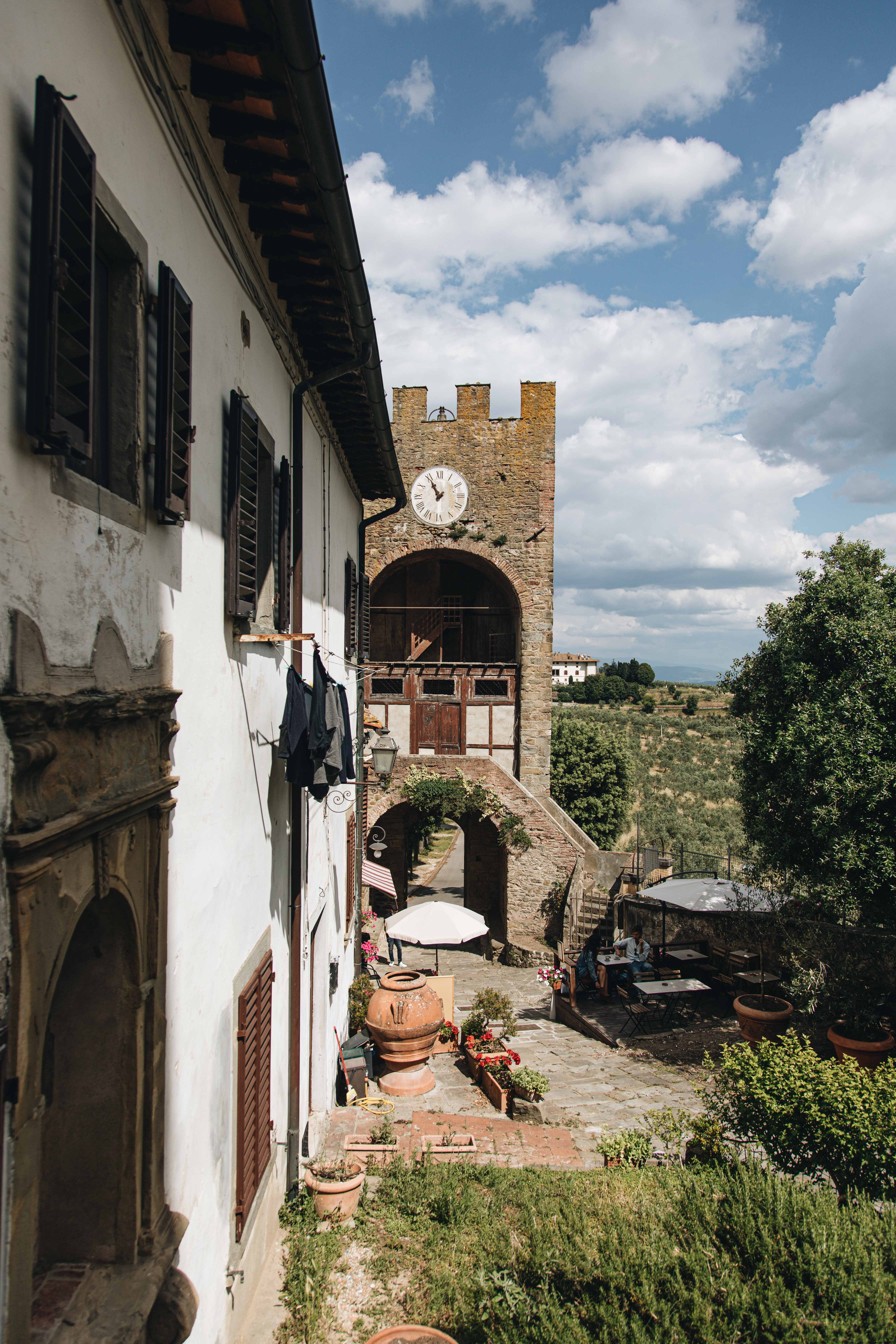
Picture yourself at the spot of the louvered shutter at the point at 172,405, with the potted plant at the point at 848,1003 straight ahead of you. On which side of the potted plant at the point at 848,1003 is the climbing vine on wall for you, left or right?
left

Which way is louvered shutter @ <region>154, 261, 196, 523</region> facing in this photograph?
to the viewer's right

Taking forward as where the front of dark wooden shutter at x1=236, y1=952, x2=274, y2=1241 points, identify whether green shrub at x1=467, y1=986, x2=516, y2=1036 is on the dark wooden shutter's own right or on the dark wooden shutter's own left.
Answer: on the dark wooden shutter's own left

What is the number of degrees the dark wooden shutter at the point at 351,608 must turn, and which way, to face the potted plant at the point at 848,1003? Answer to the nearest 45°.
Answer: approximately 45° to its right

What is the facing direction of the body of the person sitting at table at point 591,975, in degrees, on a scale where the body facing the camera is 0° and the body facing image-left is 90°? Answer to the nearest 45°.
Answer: approximately 270°

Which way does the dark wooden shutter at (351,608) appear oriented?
to the viewer's right

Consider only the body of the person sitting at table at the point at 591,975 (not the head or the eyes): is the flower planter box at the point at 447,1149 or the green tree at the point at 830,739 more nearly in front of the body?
the green tree

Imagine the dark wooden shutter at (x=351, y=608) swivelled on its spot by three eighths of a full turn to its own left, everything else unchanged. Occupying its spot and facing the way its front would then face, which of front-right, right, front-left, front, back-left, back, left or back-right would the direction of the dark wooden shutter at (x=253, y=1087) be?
back-left

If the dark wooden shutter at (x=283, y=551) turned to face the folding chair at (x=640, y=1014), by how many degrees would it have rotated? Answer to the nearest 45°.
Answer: approximately 45° to its left

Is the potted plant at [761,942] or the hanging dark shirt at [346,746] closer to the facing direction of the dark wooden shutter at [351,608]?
the potted plant

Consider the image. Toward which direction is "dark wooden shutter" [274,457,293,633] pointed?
to the viewer's right

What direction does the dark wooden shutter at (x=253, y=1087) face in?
to the viewer's right

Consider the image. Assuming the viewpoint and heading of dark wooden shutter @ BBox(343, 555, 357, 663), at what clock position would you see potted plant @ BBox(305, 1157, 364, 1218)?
The potted plant is roughly at 3 o'clock from the dark wooden shutter.
